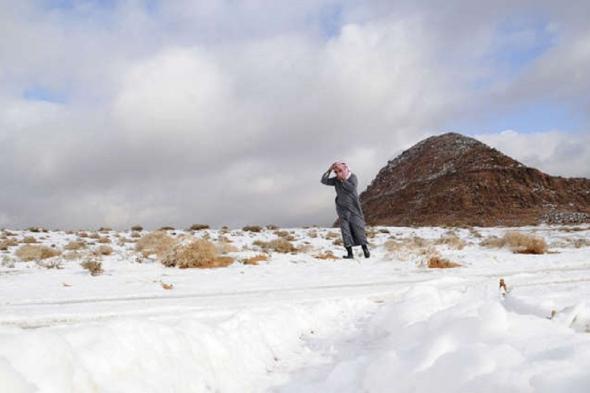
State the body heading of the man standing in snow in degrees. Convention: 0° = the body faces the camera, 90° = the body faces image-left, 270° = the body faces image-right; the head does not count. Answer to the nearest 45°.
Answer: approximately 45°

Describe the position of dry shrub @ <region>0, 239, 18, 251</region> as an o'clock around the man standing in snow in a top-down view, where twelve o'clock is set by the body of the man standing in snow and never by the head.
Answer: The dry shrub is roughly at 2 o'clock from the man standing in snow.

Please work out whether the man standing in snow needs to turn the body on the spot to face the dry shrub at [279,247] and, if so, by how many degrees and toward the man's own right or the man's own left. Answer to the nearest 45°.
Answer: approximately 90° to the man's own right

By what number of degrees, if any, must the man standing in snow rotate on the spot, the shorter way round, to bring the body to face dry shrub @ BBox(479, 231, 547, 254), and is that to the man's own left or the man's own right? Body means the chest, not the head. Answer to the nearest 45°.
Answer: approximately 135° to the man's own left

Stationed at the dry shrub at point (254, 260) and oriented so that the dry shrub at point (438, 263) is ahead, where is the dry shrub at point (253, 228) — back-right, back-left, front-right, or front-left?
back-left

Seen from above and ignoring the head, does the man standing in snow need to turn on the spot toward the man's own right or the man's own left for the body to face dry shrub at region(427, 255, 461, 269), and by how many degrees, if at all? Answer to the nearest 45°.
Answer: approximately 90° to the man's own left

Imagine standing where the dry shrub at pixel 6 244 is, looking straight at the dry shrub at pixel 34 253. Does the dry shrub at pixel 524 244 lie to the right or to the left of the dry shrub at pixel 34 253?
left
